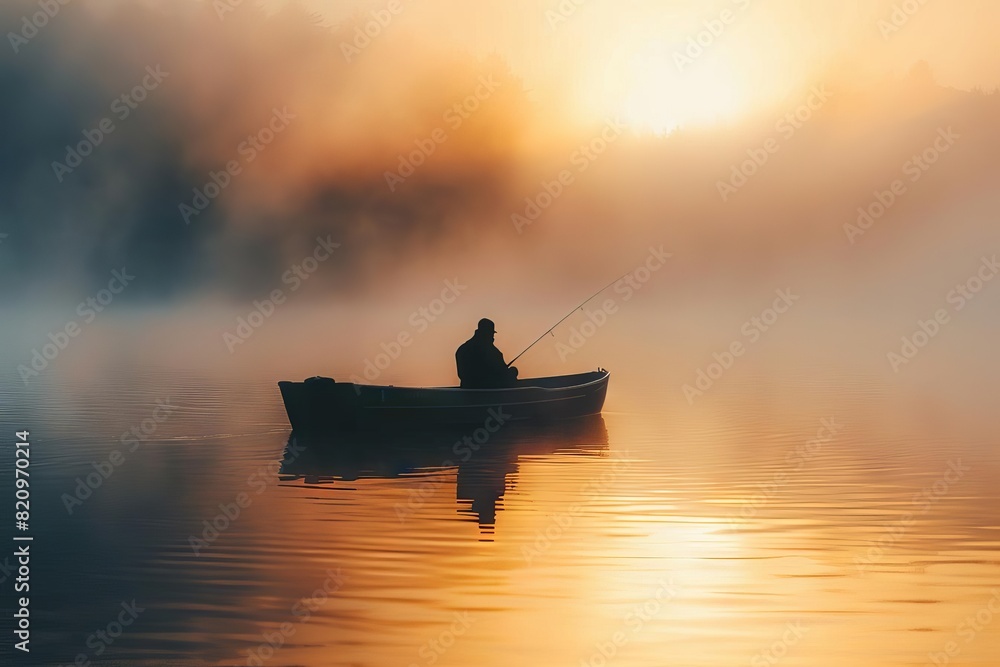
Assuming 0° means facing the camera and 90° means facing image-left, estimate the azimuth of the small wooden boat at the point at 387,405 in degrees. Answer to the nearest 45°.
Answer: approximately 270°

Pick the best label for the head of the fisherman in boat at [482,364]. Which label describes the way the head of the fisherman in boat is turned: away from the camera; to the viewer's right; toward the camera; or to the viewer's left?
to the viewer's right
